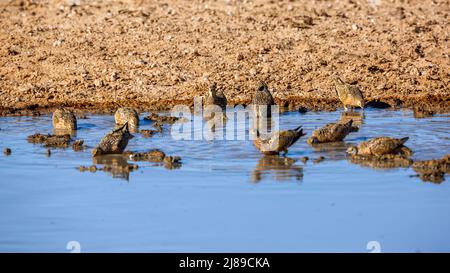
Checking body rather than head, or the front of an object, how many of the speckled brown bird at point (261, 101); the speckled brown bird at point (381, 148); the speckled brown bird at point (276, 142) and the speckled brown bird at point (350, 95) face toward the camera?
1

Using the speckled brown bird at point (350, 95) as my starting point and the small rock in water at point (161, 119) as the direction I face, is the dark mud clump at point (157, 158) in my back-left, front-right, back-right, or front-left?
front-left

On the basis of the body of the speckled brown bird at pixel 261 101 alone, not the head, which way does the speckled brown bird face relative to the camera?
toward the camera

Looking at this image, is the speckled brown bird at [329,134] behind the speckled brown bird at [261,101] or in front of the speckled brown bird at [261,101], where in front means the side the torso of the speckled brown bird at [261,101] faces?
in front

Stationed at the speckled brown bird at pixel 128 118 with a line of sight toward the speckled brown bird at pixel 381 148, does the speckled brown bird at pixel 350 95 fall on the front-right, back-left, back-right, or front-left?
front-left

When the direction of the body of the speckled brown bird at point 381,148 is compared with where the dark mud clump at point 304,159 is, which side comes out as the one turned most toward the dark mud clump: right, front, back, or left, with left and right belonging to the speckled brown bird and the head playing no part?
front

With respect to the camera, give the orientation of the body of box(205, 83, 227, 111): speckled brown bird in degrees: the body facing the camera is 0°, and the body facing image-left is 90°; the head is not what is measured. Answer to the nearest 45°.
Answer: approximately 45°

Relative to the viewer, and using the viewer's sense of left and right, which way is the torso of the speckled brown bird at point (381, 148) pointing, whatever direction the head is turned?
facing to the left of the viewer

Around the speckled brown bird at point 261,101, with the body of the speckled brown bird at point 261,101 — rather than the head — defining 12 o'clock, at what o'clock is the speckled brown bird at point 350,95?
the speckled brown bird at point 350,95 is roughly at 9 o'clock from the speckled brown bird at point 261,101.

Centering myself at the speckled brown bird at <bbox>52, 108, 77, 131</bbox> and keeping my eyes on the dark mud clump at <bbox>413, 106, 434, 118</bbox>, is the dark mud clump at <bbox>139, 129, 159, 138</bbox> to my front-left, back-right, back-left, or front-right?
front-right
